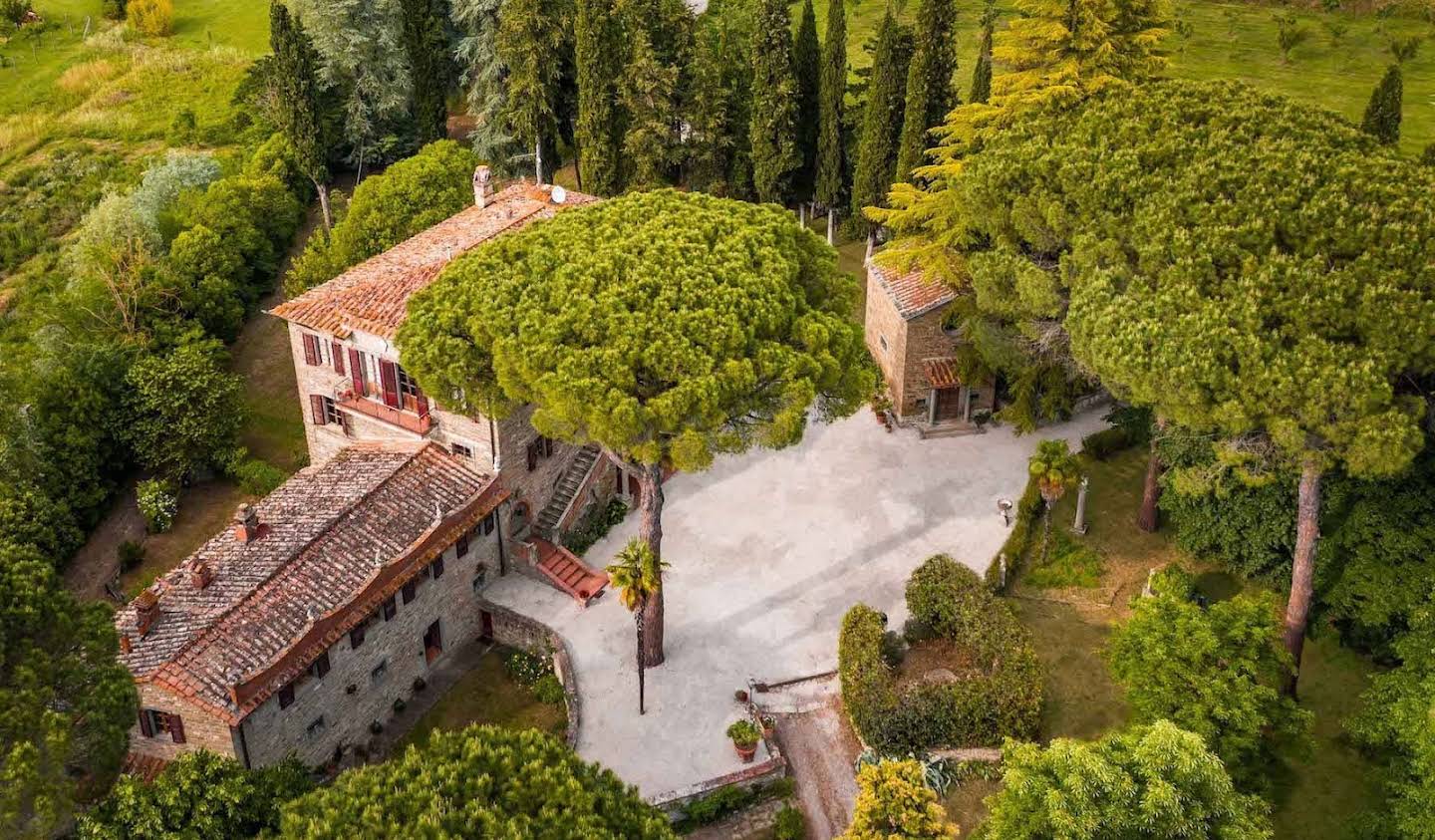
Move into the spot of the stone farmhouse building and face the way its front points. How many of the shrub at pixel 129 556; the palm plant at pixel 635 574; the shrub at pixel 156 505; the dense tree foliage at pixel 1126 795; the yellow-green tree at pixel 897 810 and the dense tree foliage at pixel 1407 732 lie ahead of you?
4

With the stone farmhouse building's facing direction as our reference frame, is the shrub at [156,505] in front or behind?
behind

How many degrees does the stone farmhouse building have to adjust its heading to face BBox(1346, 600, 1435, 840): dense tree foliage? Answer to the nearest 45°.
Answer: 0° — it already faces it

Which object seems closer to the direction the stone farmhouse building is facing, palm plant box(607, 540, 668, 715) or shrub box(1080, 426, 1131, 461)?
the palm plant

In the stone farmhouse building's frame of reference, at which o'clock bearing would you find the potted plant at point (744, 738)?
The potted plant is roughly at 12 o'clock from the stone farmhouse building.

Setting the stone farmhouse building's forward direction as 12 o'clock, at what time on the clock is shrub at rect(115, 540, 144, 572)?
The shrub is roughly at 6 o'clock from the stone farmhouse building.

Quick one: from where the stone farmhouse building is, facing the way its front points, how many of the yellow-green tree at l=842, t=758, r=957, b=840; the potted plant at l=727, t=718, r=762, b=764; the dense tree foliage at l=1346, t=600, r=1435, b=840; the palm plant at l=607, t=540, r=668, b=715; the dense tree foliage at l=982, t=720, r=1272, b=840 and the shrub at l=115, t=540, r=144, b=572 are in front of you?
5

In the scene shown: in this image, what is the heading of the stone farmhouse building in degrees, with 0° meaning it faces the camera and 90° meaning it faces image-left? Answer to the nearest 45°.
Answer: approximately 315°

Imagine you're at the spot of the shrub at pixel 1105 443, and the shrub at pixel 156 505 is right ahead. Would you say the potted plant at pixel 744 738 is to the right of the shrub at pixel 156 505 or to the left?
left

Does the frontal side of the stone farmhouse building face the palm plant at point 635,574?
yes

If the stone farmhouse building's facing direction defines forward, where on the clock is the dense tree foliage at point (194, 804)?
The dense tree foliage is roughly at 2 o'clock from the stone farmhouse building.

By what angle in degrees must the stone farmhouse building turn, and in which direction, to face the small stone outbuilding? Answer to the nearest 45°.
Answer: approximately 45° to its left
